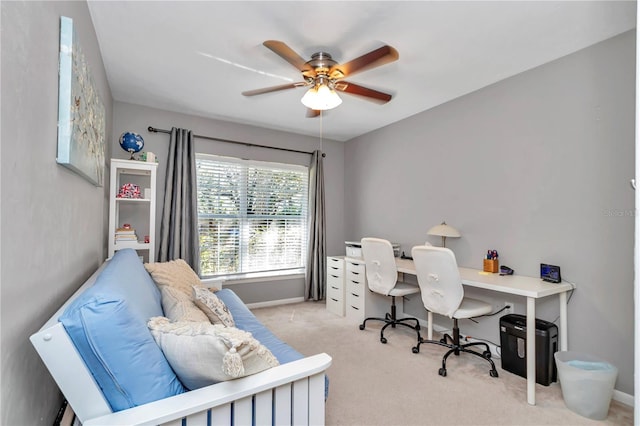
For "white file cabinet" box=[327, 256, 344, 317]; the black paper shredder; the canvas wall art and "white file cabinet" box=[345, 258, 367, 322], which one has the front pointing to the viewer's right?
the canvas wall art

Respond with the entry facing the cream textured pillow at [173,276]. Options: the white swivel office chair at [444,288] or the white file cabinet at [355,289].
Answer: the white file cabinet

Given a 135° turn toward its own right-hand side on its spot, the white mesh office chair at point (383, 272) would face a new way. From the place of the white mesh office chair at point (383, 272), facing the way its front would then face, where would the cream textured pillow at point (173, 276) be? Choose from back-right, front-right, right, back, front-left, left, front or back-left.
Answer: front-right

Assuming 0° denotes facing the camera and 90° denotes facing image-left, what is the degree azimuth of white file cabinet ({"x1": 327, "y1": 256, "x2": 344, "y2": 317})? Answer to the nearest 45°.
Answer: approximately 45°

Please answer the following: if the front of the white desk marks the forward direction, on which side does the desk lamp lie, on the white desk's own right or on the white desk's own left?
on the white desk's own right

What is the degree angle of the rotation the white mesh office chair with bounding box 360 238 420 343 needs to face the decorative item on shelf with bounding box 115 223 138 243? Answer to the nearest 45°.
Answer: approximately 135° to its left

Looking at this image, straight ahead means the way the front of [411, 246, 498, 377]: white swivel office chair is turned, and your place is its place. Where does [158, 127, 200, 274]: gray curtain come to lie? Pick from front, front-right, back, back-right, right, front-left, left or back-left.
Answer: back-left

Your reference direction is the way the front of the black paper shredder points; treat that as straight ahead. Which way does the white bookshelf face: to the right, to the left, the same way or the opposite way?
to the left

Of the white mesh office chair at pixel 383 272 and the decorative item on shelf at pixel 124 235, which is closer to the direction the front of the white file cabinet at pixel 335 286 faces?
the decorative item on shelf

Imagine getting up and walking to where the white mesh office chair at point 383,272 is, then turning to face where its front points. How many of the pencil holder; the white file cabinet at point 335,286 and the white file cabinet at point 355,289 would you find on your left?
2

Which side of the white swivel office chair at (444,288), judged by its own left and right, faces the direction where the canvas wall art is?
back
